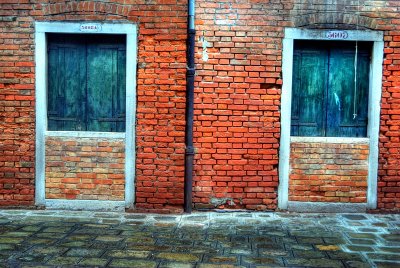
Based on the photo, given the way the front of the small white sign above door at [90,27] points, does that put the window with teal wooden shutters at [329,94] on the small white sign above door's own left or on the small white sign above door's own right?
on the small white sign above door's own left

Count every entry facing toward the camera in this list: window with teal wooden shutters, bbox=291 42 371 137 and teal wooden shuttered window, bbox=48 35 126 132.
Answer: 2

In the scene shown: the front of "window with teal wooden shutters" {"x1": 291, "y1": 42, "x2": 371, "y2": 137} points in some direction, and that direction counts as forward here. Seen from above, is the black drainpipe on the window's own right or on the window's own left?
on the window's own right

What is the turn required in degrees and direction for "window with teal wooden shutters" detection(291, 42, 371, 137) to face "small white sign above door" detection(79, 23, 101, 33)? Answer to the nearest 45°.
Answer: approximately 90° to its right

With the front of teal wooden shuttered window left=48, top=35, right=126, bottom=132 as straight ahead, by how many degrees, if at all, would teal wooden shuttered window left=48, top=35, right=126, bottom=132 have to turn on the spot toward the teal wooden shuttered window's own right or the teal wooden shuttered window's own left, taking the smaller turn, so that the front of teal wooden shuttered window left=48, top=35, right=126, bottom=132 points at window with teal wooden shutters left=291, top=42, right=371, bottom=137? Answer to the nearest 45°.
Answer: approximately 90° to the teal wooden shuttered window's own left

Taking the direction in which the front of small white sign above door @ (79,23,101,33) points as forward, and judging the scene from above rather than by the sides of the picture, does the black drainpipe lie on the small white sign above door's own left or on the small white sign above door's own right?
on the small white sign above door's own left

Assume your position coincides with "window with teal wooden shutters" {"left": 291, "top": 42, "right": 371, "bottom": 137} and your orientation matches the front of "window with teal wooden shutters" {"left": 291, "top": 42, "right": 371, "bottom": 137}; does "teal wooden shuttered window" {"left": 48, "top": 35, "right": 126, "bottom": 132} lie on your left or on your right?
on your right

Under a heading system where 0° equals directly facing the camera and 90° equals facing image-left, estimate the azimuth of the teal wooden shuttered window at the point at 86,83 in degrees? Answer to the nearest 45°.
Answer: approximately 0°

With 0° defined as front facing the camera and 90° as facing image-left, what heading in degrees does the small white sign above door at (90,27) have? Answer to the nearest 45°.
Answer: approximately 0°
